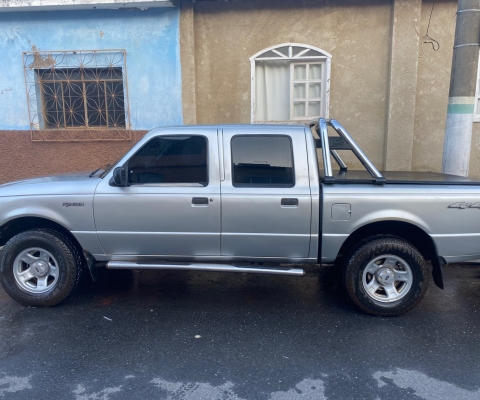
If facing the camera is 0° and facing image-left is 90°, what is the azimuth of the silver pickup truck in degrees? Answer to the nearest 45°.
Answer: approximately 90°
